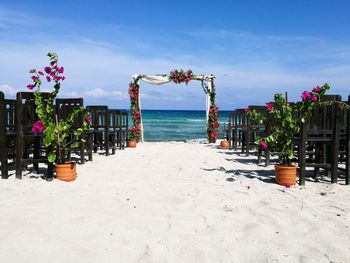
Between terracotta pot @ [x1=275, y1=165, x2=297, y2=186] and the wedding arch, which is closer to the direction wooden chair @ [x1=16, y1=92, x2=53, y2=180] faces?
the wedding arch

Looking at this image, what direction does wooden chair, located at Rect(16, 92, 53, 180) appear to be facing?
away from the camera

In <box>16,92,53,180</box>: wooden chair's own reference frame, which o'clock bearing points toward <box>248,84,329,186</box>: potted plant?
The potted plant is roughly at 4 o'clock from the wooden chair.

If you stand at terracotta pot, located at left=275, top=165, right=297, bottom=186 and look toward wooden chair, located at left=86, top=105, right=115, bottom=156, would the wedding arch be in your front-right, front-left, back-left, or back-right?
front-right

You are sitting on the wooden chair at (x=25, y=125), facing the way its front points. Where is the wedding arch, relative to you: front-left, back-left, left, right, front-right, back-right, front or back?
front-right

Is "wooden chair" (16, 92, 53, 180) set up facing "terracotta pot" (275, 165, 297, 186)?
no

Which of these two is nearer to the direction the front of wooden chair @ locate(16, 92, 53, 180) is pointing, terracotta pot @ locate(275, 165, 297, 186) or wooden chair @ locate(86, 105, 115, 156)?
the wooden chair

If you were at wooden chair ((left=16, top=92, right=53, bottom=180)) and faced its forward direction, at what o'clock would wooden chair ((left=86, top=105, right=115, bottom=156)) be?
wooden chair ((left=86, top=105, right=115, bottom=156)) is roughly at 1 o'clock from wooden chair ((left=16, top=92, right=53, bottom=180)).

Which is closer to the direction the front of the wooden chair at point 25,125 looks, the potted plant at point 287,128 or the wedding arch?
the wedding arch
